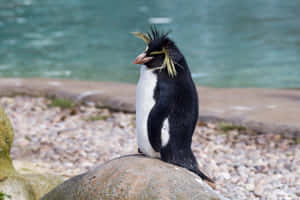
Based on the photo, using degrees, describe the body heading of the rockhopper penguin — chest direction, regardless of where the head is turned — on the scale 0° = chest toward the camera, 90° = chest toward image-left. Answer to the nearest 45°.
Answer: approximately 90°
